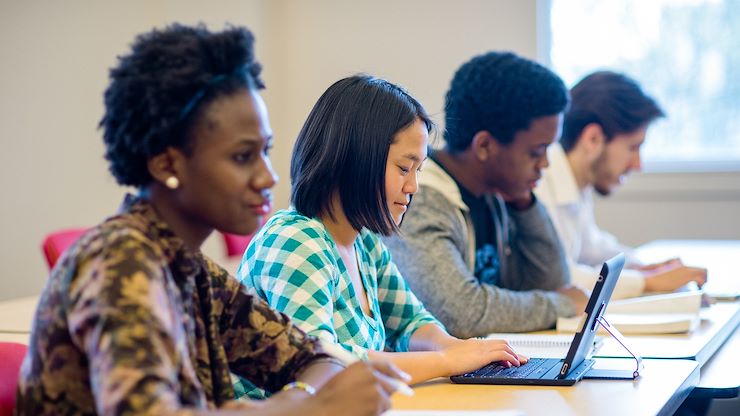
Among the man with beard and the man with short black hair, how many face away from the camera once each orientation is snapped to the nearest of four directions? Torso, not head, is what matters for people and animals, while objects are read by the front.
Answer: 0

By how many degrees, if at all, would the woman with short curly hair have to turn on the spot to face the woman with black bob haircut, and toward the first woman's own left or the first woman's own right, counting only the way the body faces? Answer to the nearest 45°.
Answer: approximately 90° to the first woman's own left

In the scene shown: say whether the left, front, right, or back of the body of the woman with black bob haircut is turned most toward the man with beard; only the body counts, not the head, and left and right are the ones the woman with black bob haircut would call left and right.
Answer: left

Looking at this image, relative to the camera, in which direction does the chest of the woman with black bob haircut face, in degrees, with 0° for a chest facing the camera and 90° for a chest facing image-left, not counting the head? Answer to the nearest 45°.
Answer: approximately 315°

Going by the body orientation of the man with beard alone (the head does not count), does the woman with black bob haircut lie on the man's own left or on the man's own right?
on the man's own right

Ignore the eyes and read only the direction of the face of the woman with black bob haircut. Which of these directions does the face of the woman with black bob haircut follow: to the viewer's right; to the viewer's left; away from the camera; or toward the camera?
to the viewer's right

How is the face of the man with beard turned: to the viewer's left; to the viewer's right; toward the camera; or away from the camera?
to the viewer's right

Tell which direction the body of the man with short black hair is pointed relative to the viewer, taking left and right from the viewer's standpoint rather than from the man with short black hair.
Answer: facing the viewer and to the right of the viewer

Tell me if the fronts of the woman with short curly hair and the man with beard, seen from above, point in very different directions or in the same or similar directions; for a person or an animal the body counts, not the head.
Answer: same or similar directions

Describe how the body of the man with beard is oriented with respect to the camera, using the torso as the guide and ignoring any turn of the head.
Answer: to the viewer's right

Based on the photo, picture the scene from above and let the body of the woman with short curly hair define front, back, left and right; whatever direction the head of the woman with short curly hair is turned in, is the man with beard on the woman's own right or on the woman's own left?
on the woman's own left

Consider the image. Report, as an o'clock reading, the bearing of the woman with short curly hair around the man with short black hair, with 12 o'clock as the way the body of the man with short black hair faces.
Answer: The woman with short curly hair is roughly at 2 o'clock from the man with short black hair.

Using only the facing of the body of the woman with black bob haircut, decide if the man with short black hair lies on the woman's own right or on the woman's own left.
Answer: on the woman's own left

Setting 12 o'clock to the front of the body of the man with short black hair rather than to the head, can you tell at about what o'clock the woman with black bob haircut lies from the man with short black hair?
The woman with black bob haircut is roughly at 2 o'clock from the man with short black hair.
